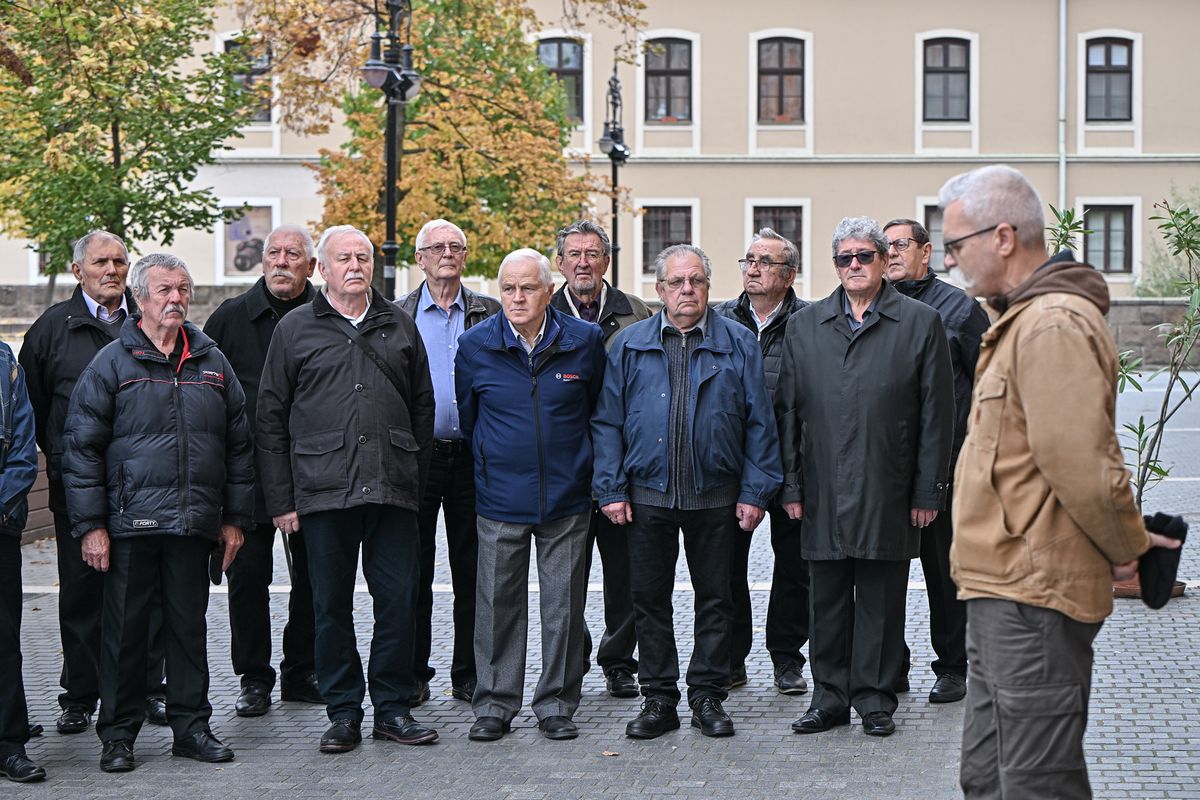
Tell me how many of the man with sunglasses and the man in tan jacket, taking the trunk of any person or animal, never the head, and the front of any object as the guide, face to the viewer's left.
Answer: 1

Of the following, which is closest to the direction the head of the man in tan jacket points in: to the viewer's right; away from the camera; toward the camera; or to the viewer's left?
to the viewer's left

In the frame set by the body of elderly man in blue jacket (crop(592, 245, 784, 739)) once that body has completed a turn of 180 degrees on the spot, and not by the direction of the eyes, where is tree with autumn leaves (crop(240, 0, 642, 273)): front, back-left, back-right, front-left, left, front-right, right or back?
front

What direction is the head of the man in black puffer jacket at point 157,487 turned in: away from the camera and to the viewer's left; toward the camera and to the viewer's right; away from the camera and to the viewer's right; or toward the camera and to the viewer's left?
toward the camera and to the viewer's right

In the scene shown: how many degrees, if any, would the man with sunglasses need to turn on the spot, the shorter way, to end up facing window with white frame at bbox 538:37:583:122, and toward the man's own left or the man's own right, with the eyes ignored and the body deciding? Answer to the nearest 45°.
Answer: approximately 180°

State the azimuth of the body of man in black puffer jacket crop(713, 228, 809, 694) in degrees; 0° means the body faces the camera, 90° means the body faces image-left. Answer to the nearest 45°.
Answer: approximately 0°

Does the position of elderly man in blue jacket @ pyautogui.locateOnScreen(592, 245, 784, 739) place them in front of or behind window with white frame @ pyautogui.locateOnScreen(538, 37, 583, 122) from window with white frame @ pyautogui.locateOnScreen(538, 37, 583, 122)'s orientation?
in front

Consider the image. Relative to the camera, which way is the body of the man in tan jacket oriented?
to the viewer's left

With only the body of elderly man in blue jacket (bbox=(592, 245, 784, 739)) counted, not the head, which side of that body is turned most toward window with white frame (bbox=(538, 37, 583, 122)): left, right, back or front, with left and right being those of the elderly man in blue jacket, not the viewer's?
back
